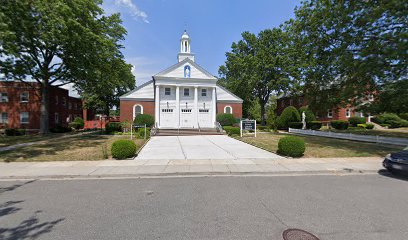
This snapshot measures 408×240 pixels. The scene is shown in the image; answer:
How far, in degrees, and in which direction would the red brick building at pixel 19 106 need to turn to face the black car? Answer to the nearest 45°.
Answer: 0° — it already faces it

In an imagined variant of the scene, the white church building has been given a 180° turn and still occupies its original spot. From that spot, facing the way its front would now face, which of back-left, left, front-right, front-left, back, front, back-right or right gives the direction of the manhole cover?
back

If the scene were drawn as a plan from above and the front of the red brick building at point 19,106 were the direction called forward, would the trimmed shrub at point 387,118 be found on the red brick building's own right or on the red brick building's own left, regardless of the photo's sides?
on the red brick building's own left

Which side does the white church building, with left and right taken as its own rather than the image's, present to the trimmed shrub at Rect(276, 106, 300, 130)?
left

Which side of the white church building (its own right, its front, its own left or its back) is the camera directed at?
front

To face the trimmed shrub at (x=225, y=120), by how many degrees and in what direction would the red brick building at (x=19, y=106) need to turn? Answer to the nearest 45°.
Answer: approximately 45° to its left

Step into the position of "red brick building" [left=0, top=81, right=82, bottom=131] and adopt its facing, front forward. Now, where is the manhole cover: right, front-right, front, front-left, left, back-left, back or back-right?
front

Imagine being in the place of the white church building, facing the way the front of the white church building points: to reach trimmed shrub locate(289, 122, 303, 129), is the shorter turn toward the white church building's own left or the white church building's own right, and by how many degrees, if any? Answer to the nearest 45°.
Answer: approximately 90° to the white church building's own left

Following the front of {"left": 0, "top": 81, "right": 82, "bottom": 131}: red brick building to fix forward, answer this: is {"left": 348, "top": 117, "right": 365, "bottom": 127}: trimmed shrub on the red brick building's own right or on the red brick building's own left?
on the red brick building's own left

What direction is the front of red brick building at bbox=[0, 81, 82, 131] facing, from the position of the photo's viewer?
facing the viewer

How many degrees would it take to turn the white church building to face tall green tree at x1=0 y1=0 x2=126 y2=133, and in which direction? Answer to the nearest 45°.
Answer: approximately 45° to its right

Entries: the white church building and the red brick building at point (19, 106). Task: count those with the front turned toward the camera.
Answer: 2

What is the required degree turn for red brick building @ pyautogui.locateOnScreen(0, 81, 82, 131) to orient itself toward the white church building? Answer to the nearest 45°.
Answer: approximately 45° to its left
